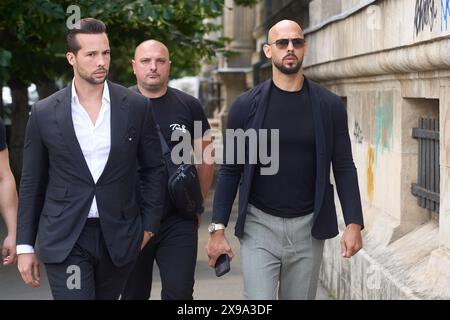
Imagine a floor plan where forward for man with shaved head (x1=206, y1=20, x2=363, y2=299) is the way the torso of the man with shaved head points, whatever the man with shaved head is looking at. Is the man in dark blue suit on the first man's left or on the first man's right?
on the first man's right

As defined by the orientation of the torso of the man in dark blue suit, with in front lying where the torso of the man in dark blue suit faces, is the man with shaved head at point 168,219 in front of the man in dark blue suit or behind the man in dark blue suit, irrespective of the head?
behind

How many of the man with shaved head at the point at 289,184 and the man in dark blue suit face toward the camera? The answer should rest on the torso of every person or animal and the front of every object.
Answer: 2

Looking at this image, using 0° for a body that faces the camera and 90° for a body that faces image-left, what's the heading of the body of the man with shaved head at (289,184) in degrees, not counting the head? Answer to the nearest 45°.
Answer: approximately 0°

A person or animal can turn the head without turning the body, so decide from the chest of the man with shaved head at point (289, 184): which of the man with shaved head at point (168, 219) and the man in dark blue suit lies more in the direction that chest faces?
the man in dark blue suit
